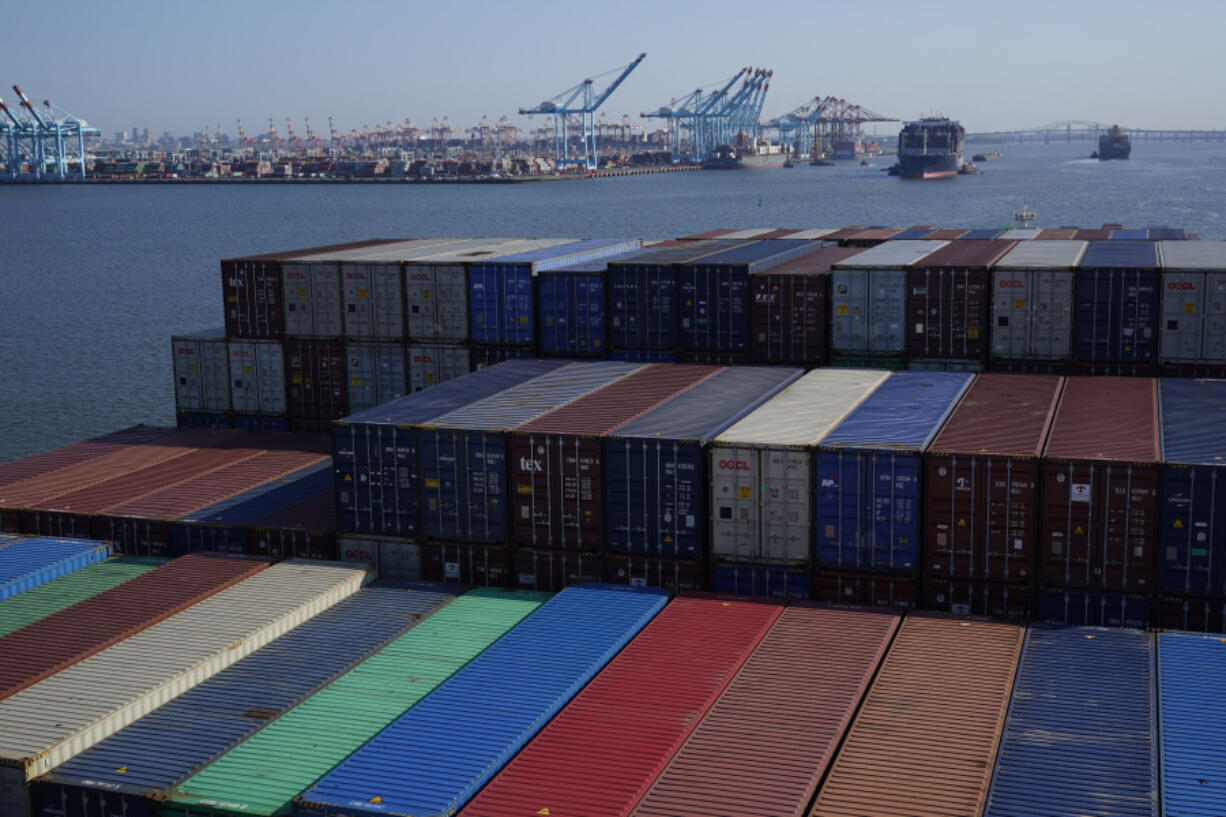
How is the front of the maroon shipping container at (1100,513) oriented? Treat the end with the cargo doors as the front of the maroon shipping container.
toward the camera

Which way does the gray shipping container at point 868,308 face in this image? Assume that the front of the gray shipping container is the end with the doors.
toward the camera

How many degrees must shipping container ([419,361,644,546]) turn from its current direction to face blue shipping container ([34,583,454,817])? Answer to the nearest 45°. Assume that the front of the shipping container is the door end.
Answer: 0° — it already faces it

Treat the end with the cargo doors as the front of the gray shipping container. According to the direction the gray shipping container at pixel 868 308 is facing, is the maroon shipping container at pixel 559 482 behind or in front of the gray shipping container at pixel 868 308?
in front

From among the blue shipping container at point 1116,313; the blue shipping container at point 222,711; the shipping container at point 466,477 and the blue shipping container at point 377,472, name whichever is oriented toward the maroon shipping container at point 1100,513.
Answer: the blue shipping container at point 1116,313

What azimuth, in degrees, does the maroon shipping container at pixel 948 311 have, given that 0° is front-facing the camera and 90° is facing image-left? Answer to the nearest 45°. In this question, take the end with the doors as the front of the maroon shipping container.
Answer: approximately 0°

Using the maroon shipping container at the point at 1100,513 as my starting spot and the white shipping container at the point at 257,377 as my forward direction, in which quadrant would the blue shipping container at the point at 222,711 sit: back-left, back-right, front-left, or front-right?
front-left

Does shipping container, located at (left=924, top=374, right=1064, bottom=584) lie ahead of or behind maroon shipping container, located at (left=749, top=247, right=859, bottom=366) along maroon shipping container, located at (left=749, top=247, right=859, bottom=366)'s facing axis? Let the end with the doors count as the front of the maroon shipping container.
ahead

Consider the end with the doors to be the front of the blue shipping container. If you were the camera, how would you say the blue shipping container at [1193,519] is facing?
facing the viewer

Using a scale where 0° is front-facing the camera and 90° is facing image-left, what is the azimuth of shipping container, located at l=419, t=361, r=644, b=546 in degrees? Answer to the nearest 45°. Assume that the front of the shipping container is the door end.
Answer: approximately 45°

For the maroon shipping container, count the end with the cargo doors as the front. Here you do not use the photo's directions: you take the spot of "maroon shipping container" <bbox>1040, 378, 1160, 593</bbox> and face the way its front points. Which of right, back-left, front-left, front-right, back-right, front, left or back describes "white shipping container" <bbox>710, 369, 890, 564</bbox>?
right

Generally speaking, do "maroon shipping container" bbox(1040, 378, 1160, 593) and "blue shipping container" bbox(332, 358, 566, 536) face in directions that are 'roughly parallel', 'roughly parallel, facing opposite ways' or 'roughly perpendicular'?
roughly parallel

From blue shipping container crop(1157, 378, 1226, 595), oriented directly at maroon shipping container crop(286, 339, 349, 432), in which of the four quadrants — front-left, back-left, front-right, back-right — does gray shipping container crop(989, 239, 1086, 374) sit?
front-right

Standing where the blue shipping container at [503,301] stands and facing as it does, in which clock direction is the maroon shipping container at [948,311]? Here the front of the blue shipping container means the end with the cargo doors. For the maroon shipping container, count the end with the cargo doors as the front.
The maroon shipping container is roughly at 8 o'clock from the blue shipping container.

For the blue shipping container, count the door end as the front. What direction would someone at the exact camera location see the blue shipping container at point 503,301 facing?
facing the viewer and to the left of the viewer

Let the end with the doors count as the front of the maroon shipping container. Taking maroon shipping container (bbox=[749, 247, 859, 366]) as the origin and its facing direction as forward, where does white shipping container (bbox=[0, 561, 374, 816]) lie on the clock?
The white shipping container is roughly at 1 o'clock from the maroon shipping container.

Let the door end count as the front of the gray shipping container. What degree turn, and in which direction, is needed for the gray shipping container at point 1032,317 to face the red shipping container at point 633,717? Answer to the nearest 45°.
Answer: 0° — it already faces it

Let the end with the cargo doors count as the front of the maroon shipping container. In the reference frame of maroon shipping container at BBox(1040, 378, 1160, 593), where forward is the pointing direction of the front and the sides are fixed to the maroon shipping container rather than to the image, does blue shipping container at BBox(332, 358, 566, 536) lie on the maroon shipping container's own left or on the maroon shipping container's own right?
on the maroon shipping container's own right

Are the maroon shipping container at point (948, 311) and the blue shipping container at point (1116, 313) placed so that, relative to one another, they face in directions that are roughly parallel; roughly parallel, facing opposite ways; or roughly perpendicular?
roughly parallel

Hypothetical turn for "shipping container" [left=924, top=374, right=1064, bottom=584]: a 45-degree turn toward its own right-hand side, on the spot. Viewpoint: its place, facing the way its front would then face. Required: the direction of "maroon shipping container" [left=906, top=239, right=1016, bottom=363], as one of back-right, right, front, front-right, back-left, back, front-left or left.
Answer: back-right

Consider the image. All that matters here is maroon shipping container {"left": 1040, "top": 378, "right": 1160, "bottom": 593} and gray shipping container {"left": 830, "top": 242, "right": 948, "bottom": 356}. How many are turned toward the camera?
2

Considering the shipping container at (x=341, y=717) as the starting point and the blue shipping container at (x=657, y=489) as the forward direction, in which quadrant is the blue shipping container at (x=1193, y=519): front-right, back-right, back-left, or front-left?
front-right

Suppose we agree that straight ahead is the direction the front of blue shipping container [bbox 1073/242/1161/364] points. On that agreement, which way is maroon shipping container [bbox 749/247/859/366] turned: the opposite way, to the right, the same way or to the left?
the same way
